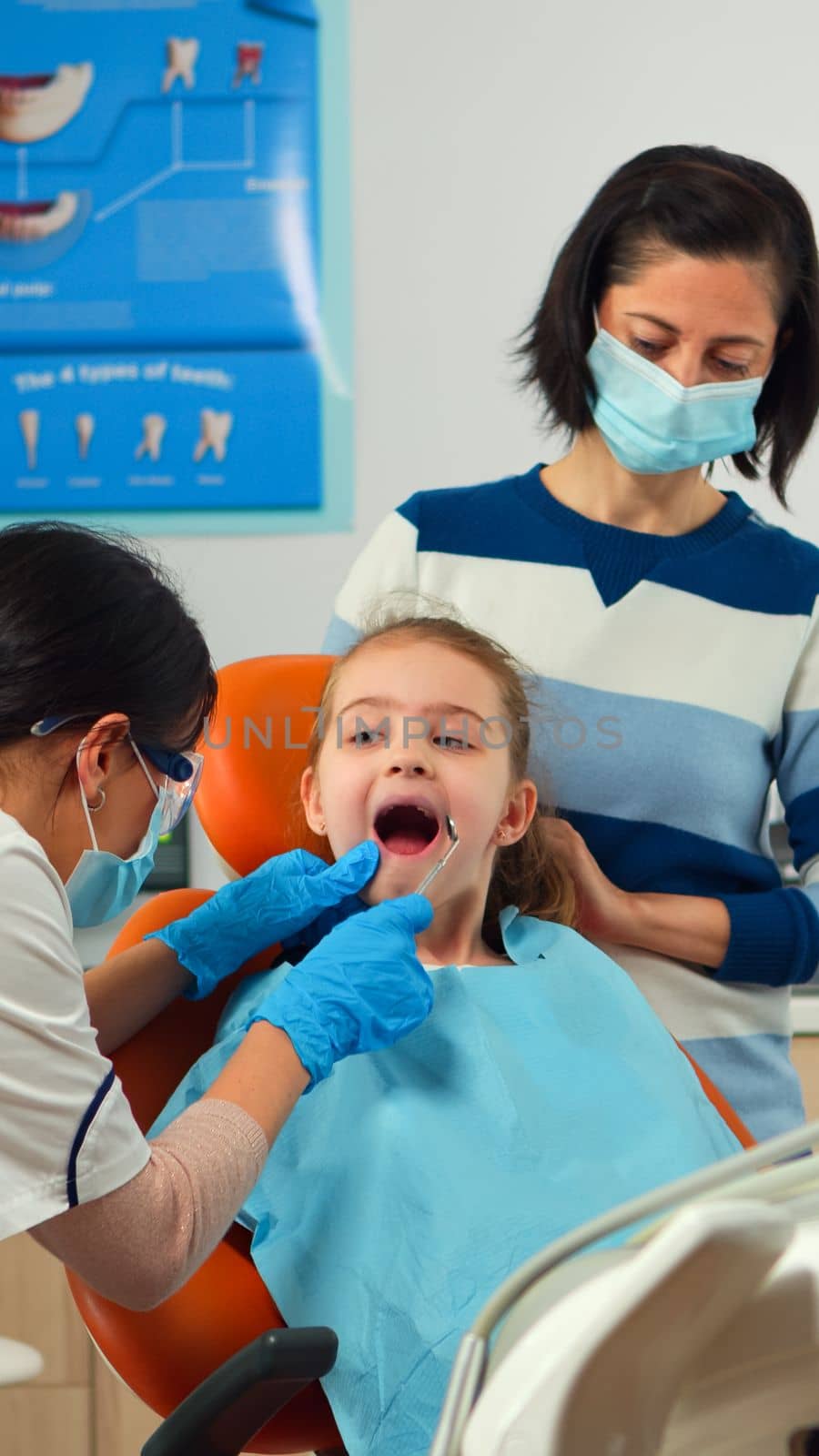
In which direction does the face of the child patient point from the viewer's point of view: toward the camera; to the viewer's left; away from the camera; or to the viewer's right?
toward the camera

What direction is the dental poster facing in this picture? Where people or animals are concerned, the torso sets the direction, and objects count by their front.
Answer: toward the camera

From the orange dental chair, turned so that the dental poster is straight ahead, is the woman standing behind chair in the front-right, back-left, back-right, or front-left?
front-right

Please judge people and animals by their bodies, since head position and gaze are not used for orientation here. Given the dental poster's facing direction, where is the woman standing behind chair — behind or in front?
in front

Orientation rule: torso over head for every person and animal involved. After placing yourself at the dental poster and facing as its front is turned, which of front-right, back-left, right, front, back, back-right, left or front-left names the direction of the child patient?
front

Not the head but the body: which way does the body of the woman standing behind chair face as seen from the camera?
toward the camera

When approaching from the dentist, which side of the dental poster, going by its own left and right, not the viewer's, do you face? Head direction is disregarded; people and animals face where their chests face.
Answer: front

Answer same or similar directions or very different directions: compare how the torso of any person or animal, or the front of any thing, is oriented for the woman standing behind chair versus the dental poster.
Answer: same or similar directions

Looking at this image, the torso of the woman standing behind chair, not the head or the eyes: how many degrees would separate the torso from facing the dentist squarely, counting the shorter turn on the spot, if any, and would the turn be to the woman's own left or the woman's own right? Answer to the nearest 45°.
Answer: approximately 45° to the woman's own right

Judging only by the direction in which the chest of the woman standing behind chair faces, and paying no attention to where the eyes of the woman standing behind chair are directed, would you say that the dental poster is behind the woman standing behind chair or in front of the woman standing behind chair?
behind

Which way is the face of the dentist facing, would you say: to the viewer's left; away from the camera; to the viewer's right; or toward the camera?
to the viewer's right

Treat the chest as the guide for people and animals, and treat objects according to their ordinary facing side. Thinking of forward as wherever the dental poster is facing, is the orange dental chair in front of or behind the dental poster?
in front

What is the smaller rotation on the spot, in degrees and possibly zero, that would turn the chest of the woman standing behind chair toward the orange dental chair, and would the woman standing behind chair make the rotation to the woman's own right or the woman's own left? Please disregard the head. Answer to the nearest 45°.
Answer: approximately 45° to the woman's own right
